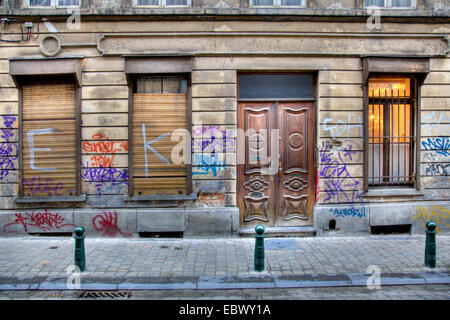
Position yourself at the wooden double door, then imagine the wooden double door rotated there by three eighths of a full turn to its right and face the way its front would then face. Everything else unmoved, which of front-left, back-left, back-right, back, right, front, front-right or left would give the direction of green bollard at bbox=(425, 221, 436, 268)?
back

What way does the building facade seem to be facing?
toward the camera

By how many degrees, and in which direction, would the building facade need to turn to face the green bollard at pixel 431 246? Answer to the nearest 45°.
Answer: approximately 45° to its left

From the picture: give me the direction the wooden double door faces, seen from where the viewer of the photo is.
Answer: facing the viewer

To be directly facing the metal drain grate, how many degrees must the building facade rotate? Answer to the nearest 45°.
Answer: approximately 45° to its right

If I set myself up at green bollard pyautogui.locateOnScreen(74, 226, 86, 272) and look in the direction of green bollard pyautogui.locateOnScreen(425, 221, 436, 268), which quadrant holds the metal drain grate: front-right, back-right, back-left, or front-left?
front-right

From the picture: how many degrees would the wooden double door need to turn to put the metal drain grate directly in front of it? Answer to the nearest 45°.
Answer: approximately 45° to its right

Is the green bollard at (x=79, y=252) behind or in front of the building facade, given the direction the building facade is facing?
in front

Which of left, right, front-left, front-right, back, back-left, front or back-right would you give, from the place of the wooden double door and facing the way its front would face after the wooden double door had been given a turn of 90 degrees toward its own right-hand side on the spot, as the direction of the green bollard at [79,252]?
front-left
